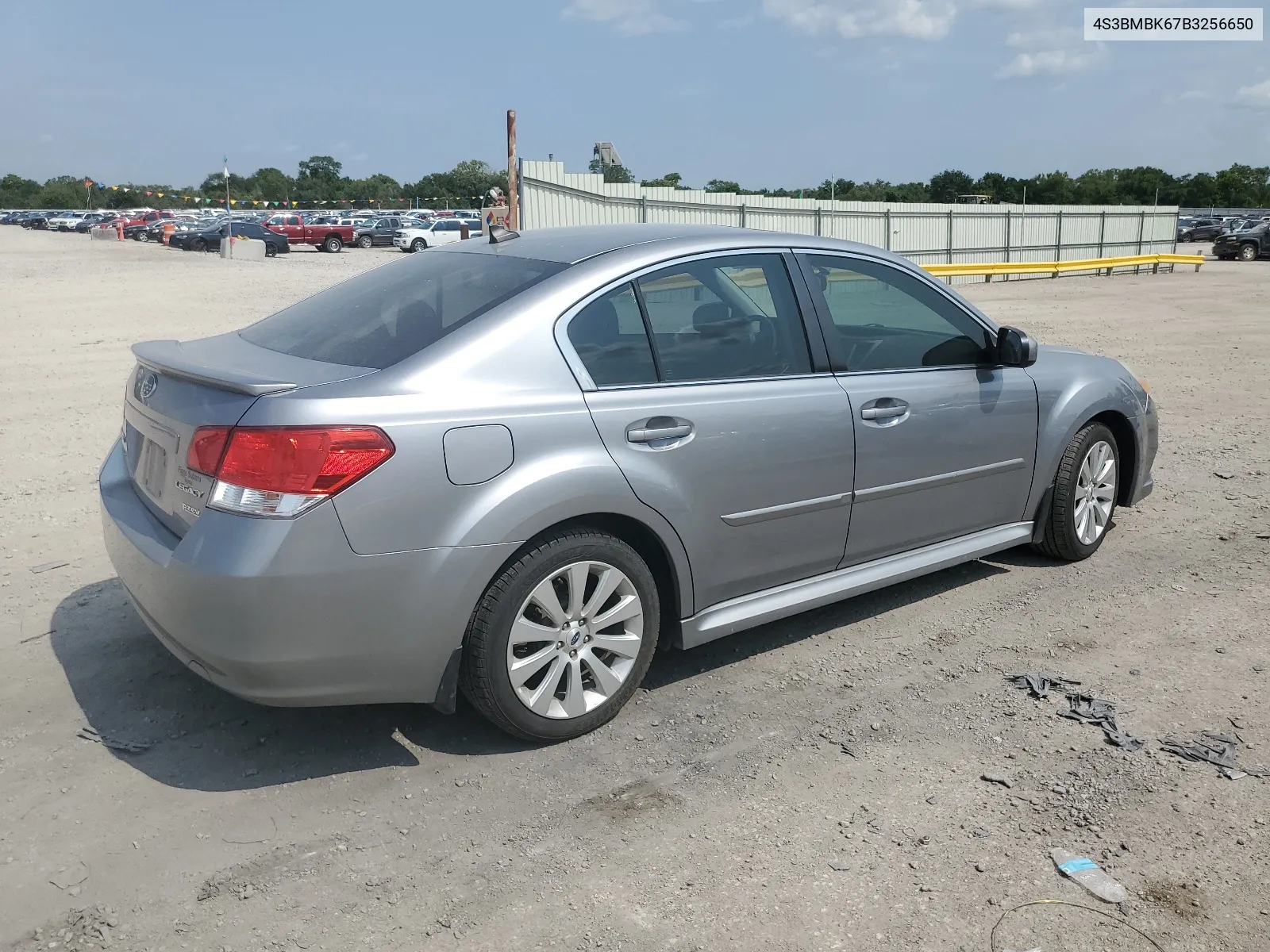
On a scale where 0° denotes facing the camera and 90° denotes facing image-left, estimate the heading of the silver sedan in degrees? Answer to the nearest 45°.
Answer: approximately 225°

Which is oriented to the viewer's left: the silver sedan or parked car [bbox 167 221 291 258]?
the parked car

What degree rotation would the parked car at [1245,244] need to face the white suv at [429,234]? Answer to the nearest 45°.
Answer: approximately 45° to its right

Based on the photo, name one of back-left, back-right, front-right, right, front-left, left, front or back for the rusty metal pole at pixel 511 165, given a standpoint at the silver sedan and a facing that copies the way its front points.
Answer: front-left

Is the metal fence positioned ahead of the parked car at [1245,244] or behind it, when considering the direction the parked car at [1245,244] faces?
ahead

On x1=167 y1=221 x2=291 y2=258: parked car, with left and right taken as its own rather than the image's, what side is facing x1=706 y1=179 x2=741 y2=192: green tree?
back

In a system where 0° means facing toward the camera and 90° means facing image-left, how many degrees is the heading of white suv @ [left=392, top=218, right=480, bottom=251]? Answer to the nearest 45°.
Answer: approximately 45°

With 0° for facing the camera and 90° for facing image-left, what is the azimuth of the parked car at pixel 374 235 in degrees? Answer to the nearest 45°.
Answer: approximately 45°

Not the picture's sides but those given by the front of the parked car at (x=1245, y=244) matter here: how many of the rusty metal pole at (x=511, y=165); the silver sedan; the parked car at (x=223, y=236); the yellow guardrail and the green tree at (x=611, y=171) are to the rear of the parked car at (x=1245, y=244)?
0

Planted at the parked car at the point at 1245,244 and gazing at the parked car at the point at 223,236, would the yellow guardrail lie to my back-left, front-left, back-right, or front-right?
front-left

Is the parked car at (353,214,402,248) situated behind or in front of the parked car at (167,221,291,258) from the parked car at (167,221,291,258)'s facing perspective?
behind

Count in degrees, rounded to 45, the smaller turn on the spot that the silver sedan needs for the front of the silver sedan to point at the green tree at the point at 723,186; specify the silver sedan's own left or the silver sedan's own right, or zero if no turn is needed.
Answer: approximately 45° to the silver sedan's own left

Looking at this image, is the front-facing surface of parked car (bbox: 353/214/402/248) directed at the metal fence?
no

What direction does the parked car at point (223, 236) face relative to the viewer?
to the viewer's left

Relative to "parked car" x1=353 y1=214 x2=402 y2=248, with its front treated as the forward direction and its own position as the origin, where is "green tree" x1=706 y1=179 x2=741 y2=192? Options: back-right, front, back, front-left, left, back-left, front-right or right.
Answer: back-right

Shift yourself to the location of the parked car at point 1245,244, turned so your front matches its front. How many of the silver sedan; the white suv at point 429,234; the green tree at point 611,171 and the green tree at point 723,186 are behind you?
0

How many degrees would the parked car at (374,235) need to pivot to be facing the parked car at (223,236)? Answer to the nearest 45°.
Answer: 0° — it already faces it
